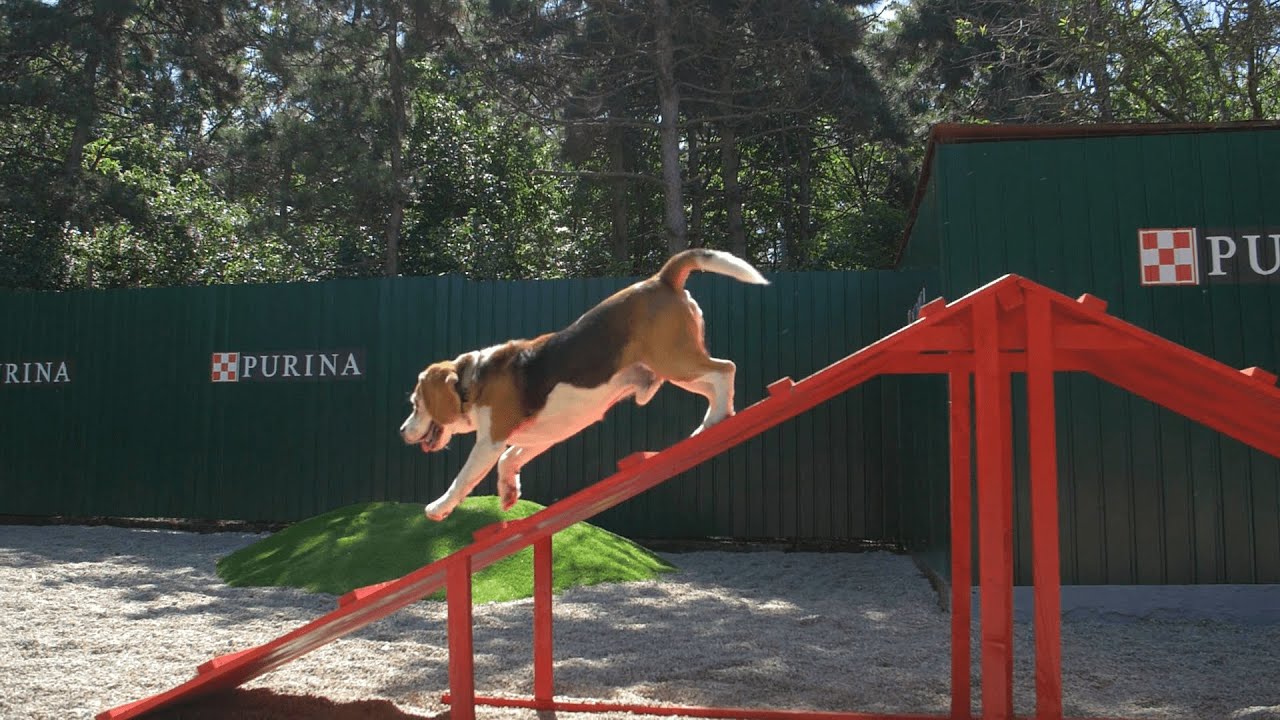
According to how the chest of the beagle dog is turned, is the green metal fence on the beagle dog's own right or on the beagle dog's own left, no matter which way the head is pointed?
on the beagle dog's own right

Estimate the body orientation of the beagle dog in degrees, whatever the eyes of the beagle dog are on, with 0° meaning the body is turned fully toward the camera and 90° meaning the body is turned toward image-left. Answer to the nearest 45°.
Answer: approximately 90°

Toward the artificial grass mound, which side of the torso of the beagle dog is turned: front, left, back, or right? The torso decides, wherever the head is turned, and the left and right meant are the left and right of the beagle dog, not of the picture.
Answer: right
